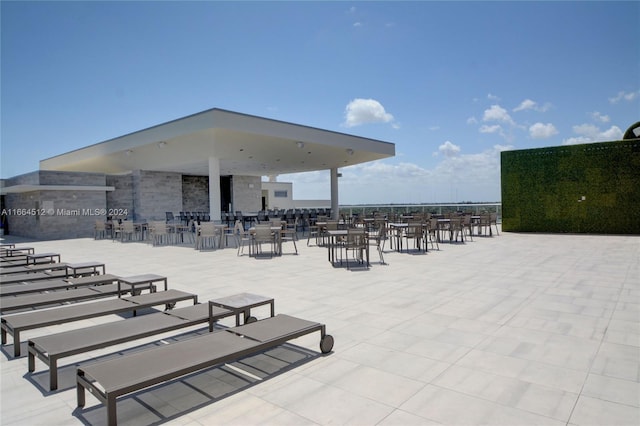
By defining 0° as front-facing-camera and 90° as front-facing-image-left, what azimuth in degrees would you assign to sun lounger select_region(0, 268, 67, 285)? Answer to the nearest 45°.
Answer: approximately 90°

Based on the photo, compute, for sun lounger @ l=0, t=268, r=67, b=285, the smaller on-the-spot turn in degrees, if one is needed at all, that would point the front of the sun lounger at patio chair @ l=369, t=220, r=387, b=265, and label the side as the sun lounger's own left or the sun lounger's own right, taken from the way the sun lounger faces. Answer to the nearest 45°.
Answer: approximately 180°

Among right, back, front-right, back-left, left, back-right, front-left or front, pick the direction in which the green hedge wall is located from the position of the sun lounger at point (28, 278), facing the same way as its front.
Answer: back

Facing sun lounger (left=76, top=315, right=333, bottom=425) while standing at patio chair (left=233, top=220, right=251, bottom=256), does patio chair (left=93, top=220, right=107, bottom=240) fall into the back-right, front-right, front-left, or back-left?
back-right

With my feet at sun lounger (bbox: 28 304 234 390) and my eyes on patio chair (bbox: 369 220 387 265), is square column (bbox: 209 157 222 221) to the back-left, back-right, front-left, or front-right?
front-left

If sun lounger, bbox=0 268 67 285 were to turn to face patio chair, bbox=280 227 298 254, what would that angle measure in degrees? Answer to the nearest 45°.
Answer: approximately 135° to its right

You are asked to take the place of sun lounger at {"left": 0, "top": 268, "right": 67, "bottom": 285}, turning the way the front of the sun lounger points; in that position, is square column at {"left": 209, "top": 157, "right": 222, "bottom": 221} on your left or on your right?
on your right

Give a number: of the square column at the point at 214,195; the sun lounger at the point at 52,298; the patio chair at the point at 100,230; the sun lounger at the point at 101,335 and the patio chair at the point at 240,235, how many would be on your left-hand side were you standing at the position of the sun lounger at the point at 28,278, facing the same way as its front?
2

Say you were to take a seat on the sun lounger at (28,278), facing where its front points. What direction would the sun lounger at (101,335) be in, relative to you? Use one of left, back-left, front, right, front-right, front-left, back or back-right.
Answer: left

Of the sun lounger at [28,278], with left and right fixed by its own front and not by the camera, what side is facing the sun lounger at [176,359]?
left

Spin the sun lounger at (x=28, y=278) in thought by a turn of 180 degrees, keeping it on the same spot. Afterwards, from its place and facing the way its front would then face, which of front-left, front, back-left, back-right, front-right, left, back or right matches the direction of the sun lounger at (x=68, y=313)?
right

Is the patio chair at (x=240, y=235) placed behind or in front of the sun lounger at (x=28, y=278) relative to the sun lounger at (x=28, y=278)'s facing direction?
behind

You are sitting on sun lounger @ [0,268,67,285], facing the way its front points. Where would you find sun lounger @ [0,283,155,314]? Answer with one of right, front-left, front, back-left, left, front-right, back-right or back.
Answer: left

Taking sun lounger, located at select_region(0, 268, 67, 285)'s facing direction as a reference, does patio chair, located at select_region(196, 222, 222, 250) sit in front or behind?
behind

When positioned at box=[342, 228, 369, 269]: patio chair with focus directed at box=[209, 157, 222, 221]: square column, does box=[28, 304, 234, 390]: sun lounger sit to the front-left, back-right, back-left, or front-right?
back-left

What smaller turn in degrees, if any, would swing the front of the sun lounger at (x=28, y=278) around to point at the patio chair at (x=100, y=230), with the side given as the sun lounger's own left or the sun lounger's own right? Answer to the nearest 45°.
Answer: approximately 90° to the sun lounger's own right
